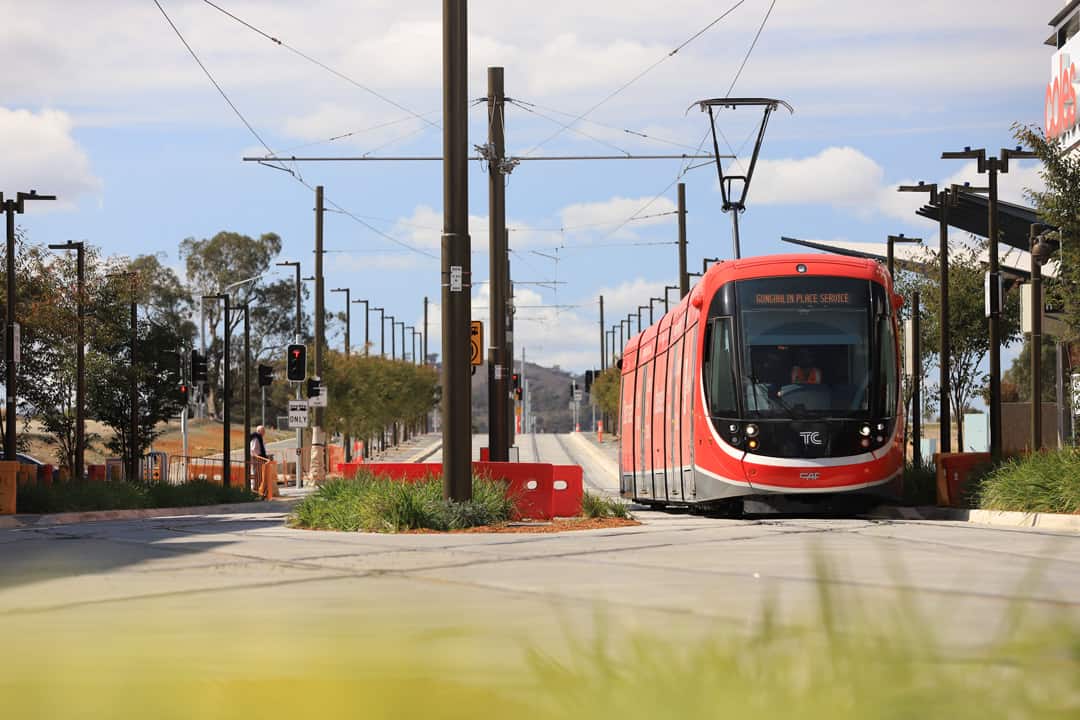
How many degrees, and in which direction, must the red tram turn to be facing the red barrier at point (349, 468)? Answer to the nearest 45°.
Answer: approximately 90° to its right

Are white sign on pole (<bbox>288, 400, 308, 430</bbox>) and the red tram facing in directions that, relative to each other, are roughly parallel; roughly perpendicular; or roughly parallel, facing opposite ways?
roughly parallel

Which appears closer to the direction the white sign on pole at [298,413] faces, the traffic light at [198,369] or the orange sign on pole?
the orange sign on pole

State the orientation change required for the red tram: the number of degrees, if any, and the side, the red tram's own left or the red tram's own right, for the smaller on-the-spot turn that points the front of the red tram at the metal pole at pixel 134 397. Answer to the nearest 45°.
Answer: approximately 135° to the red tram's own right

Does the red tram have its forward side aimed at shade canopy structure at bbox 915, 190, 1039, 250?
no

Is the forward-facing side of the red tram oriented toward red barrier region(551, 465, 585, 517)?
no

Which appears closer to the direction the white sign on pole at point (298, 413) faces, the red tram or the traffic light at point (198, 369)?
the red tram

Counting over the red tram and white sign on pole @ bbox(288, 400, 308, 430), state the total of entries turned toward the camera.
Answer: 2

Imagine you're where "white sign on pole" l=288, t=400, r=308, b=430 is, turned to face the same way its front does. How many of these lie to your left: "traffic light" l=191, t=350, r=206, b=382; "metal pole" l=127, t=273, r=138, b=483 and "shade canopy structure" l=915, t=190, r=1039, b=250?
1

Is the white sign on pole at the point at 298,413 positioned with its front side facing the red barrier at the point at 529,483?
yes

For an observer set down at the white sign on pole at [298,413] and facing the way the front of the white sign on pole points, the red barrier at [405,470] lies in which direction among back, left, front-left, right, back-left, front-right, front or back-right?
front

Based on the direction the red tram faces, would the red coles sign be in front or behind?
behind

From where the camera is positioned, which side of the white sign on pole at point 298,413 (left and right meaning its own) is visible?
front

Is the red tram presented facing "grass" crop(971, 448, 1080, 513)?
no

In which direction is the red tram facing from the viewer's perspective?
toward the camera

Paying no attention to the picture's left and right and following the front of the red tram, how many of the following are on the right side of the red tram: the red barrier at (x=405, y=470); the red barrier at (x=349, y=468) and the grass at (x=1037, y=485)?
2
